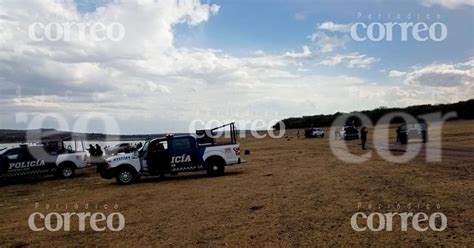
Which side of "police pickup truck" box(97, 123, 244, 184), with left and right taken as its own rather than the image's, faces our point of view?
left

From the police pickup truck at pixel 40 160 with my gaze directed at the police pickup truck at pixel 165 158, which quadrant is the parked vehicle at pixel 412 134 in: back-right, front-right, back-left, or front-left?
front-left

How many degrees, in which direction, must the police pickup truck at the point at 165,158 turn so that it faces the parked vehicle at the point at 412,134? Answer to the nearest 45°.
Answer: approximately 135° to its right

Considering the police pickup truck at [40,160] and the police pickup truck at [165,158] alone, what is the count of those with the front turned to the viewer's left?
2

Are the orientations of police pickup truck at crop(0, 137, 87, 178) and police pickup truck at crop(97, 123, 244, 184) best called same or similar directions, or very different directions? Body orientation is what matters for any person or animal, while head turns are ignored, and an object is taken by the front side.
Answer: same or similar directions

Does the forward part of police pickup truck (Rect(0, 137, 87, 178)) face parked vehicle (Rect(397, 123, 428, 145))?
no

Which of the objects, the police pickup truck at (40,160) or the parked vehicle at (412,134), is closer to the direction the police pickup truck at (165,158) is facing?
the police pickup truck

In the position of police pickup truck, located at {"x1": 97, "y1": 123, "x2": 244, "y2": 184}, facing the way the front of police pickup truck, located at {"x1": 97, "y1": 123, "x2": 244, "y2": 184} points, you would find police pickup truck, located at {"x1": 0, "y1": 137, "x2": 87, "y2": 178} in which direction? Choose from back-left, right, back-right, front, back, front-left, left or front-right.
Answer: front-right

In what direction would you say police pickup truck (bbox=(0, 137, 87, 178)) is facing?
to the viewer's left

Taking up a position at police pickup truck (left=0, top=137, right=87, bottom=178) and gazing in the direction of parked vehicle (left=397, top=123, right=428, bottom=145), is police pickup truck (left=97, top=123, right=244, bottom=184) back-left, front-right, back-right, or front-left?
front-right
